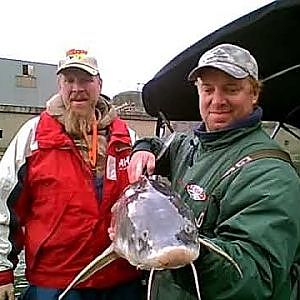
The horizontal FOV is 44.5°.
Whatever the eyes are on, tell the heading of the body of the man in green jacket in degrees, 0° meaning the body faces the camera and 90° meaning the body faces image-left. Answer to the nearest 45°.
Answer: approximately 45°

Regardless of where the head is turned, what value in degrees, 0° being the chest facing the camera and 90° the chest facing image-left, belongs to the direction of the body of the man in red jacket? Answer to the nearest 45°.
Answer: approximately 315°

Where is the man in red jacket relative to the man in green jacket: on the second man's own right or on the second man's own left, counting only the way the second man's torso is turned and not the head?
on the second man's own right
